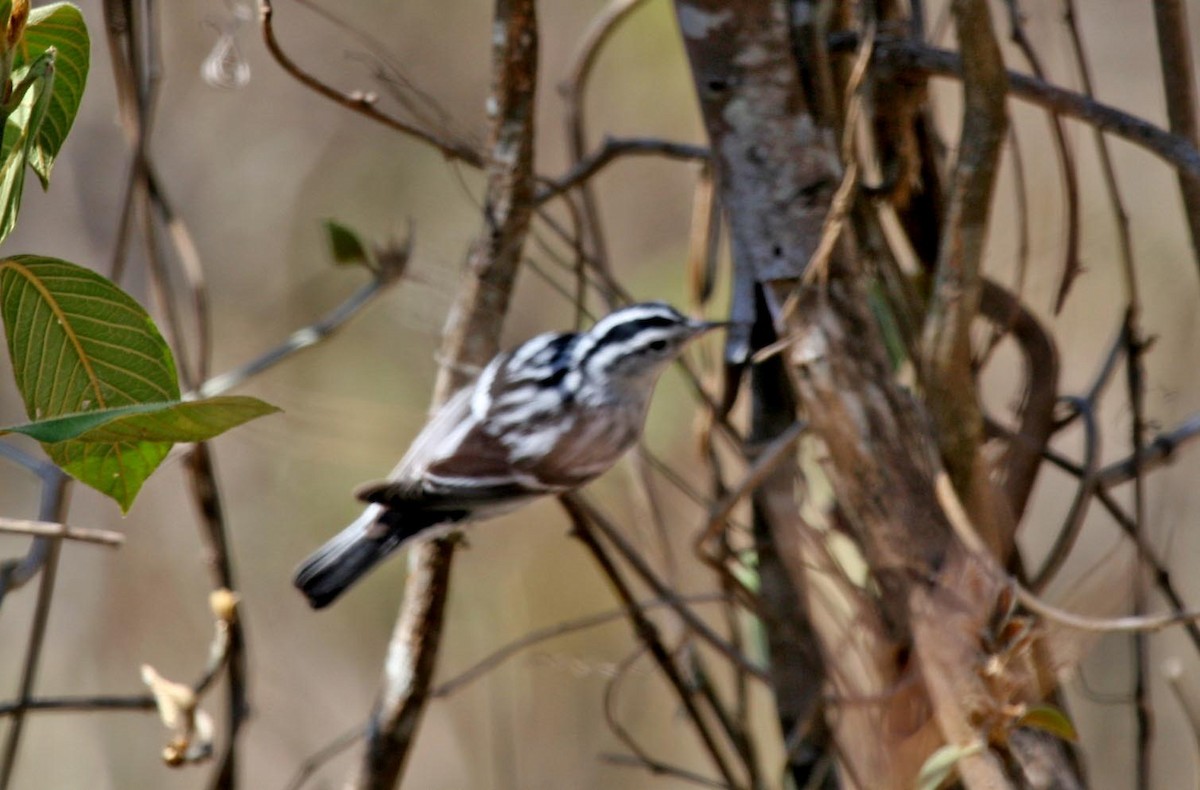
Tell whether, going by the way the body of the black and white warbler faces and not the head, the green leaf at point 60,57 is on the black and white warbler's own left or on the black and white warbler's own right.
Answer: on the black and white warbler's own right

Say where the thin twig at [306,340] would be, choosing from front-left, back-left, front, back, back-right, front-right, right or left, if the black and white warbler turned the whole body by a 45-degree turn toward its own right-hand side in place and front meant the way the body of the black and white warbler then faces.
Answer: right

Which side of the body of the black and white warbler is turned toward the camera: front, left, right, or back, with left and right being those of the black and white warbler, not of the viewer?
right

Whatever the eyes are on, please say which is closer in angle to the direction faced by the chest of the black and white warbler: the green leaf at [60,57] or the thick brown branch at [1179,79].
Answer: the thick brown branch
